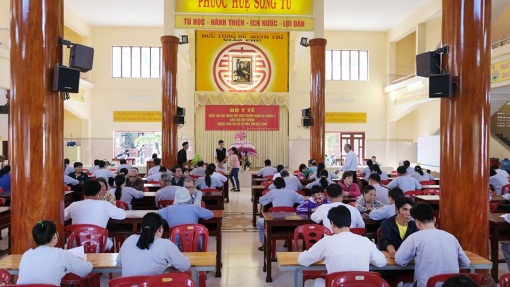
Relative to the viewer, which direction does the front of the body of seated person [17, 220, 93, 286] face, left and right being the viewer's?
facing away from the viewer and to the right of the viewer

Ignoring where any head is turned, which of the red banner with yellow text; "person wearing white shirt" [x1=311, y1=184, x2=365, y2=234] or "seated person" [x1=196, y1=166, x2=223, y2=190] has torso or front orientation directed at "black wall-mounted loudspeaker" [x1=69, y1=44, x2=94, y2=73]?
the red banner with yellow text

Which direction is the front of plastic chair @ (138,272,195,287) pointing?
away from the camera

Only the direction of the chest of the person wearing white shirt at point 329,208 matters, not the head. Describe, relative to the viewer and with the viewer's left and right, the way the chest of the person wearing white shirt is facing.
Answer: facing away from the viewer

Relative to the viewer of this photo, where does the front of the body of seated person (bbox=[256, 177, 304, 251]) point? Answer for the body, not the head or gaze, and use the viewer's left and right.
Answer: facing away from the viewer

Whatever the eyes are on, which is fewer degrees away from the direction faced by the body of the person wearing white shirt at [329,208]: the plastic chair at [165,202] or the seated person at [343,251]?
the plastic chair

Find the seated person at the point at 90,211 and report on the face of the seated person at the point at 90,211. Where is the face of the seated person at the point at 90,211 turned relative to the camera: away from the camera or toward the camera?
away from the camera

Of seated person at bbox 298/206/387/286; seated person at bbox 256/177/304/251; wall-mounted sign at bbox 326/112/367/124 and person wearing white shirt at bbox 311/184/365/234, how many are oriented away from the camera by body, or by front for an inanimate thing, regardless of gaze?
3

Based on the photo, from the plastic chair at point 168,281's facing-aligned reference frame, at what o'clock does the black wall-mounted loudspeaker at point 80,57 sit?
The black wall-mounted loudspeaker is roughly at 11 o'clock from the plastic chair.

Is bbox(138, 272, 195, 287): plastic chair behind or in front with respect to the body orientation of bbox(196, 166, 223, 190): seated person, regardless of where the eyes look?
behind

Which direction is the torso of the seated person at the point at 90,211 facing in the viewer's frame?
away from the camera

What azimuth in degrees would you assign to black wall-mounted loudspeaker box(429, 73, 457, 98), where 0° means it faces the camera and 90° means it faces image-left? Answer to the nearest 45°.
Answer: approximately 45°

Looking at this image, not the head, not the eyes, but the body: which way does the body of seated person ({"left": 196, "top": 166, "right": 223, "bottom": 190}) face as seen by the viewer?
away from the camera

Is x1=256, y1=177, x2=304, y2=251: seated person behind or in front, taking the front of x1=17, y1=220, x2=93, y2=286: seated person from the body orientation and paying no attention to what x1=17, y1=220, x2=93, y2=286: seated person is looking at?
in front

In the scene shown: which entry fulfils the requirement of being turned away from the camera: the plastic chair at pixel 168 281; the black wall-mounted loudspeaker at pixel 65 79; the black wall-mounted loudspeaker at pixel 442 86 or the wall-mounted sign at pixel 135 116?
the plastic chair
